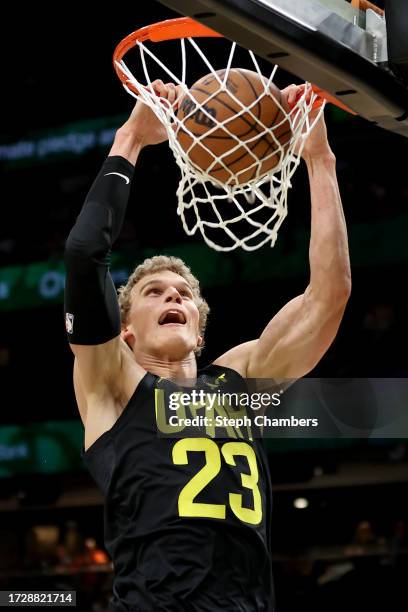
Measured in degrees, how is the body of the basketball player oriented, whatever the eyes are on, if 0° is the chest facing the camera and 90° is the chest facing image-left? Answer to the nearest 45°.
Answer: approximately 315°

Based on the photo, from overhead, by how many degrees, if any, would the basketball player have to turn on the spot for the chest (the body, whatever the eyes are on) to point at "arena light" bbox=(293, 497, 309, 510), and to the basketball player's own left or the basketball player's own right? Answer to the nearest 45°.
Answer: approximately 135° to the basketball player's own left
